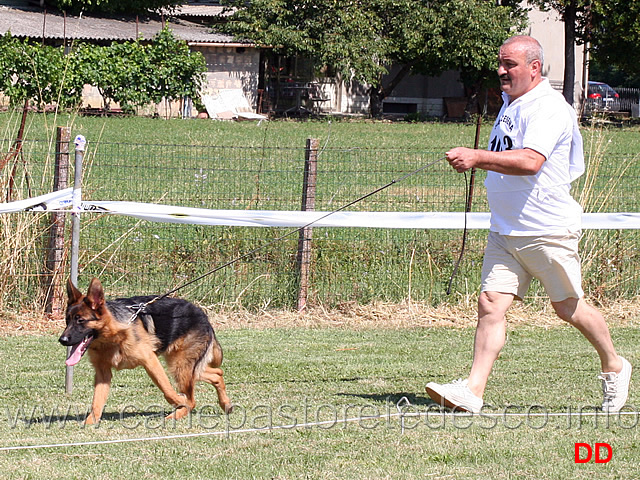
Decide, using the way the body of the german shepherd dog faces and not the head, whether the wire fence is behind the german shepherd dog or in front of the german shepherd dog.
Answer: behind

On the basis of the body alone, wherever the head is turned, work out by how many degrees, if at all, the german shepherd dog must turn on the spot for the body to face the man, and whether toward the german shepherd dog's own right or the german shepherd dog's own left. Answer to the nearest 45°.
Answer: approximately 135° to the german shepherd dog's own left

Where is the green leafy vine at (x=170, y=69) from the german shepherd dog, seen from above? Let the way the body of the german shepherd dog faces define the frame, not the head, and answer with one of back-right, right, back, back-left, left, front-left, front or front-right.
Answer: back-right

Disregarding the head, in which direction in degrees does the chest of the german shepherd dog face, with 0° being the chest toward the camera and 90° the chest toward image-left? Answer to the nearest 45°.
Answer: approximately 45°

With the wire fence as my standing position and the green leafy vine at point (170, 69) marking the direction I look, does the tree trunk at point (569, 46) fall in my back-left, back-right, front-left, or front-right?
front-right

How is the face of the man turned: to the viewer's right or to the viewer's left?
to the viewer's left

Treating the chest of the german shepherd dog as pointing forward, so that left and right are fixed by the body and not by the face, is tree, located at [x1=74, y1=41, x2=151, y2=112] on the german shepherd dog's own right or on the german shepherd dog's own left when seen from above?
on the german shepherd dog's own right

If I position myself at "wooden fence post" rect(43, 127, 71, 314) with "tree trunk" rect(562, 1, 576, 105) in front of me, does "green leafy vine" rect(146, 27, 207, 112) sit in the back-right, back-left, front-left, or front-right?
front-left
